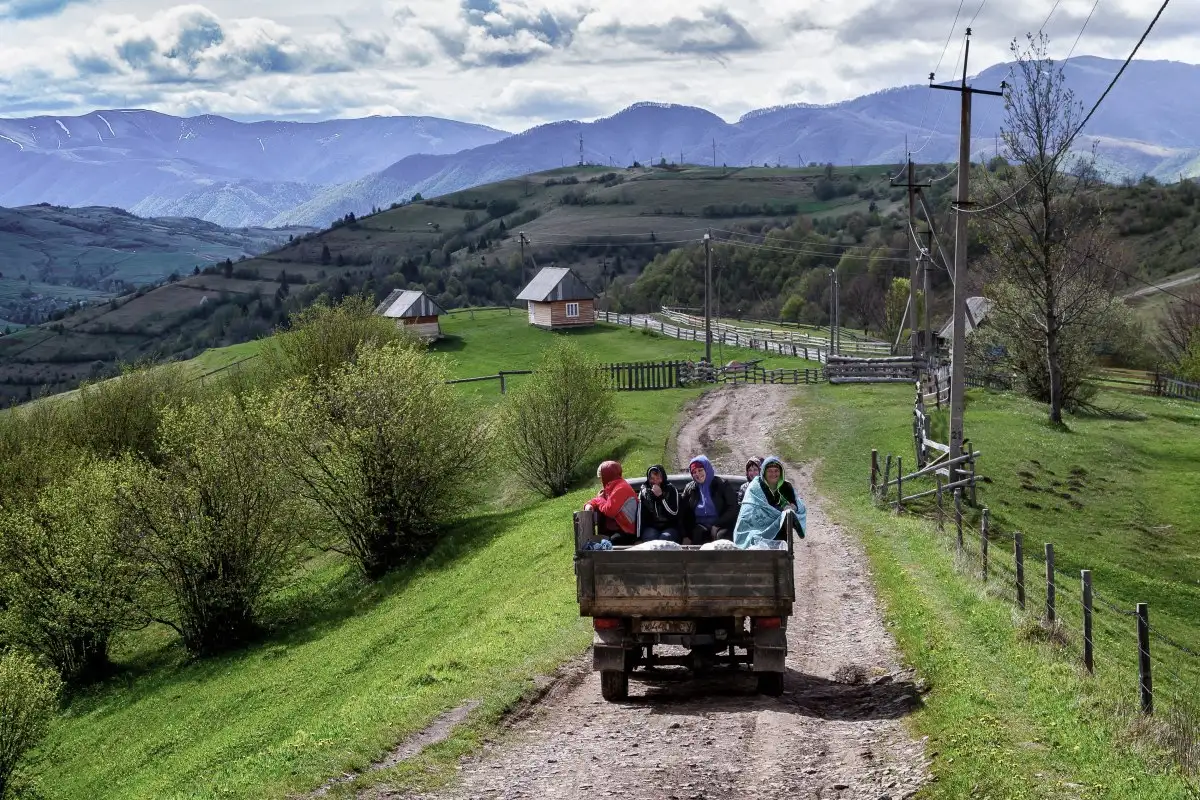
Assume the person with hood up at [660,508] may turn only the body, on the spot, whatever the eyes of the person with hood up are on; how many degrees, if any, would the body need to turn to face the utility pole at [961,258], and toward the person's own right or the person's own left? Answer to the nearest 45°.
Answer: approximately 135° to the person's own left

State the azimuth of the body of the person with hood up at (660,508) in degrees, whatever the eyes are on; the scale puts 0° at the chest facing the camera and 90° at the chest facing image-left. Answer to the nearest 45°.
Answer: approximately 0°

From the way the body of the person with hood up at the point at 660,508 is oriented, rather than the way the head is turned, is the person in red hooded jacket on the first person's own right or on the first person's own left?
on the first person's own right

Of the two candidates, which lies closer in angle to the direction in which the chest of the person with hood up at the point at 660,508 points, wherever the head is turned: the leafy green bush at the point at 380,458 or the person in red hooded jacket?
the person in red hooded jacket

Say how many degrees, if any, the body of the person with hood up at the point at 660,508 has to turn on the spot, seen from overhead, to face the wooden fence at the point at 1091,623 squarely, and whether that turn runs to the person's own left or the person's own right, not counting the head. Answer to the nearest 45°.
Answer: approximately 135° to the person's own left

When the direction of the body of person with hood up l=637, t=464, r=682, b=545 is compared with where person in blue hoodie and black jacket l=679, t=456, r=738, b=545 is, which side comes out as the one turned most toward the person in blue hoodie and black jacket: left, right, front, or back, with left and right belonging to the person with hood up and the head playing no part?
left

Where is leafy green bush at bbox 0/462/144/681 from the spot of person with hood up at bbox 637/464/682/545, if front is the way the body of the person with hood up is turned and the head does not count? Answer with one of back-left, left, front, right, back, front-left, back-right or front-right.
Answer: back-right

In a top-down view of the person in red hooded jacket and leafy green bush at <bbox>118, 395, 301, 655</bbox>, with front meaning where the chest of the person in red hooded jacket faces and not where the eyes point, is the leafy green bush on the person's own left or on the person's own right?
on the person's own right
